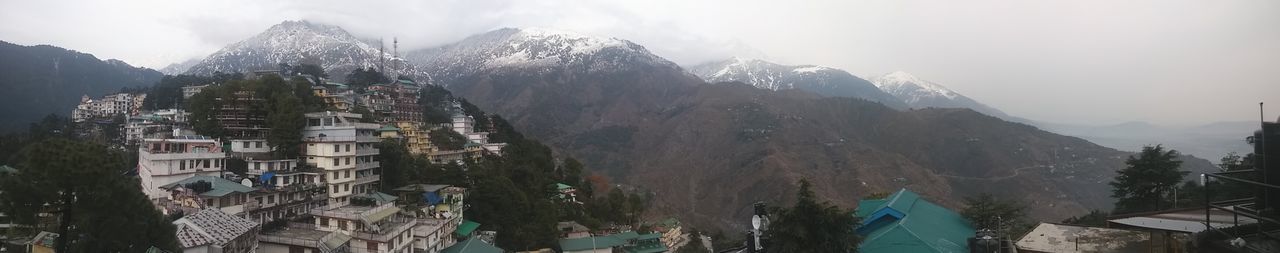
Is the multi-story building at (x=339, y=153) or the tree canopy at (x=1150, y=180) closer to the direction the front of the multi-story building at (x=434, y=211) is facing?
the tree canopy

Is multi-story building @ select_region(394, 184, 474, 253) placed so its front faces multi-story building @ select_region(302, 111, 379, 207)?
no

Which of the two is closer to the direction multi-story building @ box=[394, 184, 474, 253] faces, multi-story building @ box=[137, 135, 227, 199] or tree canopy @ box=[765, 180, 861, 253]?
the tree canopy

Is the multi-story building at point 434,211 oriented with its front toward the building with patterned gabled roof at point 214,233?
no

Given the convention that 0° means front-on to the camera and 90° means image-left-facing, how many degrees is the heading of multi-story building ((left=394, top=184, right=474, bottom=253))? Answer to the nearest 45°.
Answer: approximately 315°

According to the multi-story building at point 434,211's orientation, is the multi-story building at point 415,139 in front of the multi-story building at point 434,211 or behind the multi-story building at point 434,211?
behind

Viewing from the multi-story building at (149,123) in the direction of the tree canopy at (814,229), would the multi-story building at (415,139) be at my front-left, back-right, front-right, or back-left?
front-left

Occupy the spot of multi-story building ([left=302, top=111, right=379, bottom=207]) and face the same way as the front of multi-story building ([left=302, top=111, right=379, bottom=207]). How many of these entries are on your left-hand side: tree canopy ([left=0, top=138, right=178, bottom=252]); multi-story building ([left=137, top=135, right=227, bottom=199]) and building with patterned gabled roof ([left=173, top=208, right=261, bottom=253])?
0
